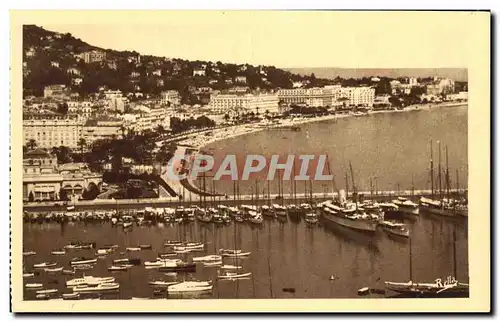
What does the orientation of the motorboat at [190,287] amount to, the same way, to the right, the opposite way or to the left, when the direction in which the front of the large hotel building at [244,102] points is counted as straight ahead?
to the left

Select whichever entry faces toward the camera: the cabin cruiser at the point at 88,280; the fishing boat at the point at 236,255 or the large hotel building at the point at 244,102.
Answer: the large hotel building

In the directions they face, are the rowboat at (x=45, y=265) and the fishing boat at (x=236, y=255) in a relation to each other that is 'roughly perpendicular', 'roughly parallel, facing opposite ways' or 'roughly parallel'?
roughly parallel

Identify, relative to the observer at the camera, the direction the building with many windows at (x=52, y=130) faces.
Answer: facing the viewer

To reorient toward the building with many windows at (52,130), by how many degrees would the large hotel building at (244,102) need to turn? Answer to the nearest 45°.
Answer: approximately 90° to its right
